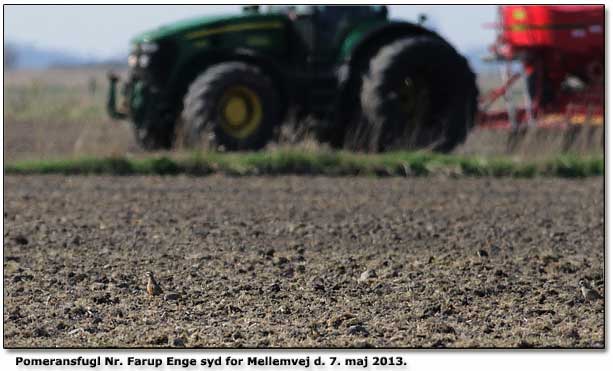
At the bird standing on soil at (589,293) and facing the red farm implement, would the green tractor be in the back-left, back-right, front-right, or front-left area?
front-left

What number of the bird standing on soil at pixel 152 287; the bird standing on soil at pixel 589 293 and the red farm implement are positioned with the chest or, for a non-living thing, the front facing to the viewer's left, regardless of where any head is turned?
3

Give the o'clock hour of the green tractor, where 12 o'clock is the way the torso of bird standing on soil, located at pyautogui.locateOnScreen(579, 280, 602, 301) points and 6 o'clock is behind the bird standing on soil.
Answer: The green tractor is roughly at 2 o'clock from the bird standing on soil.

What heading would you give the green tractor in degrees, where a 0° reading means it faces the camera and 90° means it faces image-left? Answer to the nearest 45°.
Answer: approximately 45°

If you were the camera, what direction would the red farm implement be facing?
facing to the left of the viewer

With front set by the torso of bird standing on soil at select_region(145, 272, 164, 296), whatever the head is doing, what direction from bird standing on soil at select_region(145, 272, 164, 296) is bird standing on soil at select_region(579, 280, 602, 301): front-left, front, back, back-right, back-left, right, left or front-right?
back

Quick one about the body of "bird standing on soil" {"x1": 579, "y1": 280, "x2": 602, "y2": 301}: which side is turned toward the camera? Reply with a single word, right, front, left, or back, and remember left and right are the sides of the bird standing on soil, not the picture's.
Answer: left

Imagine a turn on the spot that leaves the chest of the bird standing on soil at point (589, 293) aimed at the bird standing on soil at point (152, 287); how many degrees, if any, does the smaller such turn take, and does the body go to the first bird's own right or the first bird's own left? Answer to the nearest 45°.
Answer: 0° — it already faces it

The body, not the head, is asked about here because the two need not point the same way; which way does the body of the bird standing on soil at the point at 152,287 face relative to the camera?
to the viewer's left

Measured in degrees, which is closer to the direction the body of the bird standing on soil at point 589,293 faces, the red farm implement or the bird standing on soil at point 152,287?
the bird standing on soil

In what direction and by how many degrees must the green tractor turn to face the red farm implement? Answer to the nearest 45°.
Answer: approximately 180°

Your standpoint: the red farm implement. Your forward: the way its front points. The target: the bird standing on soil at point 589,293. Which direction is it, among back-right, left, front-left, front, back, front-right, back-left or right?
left
